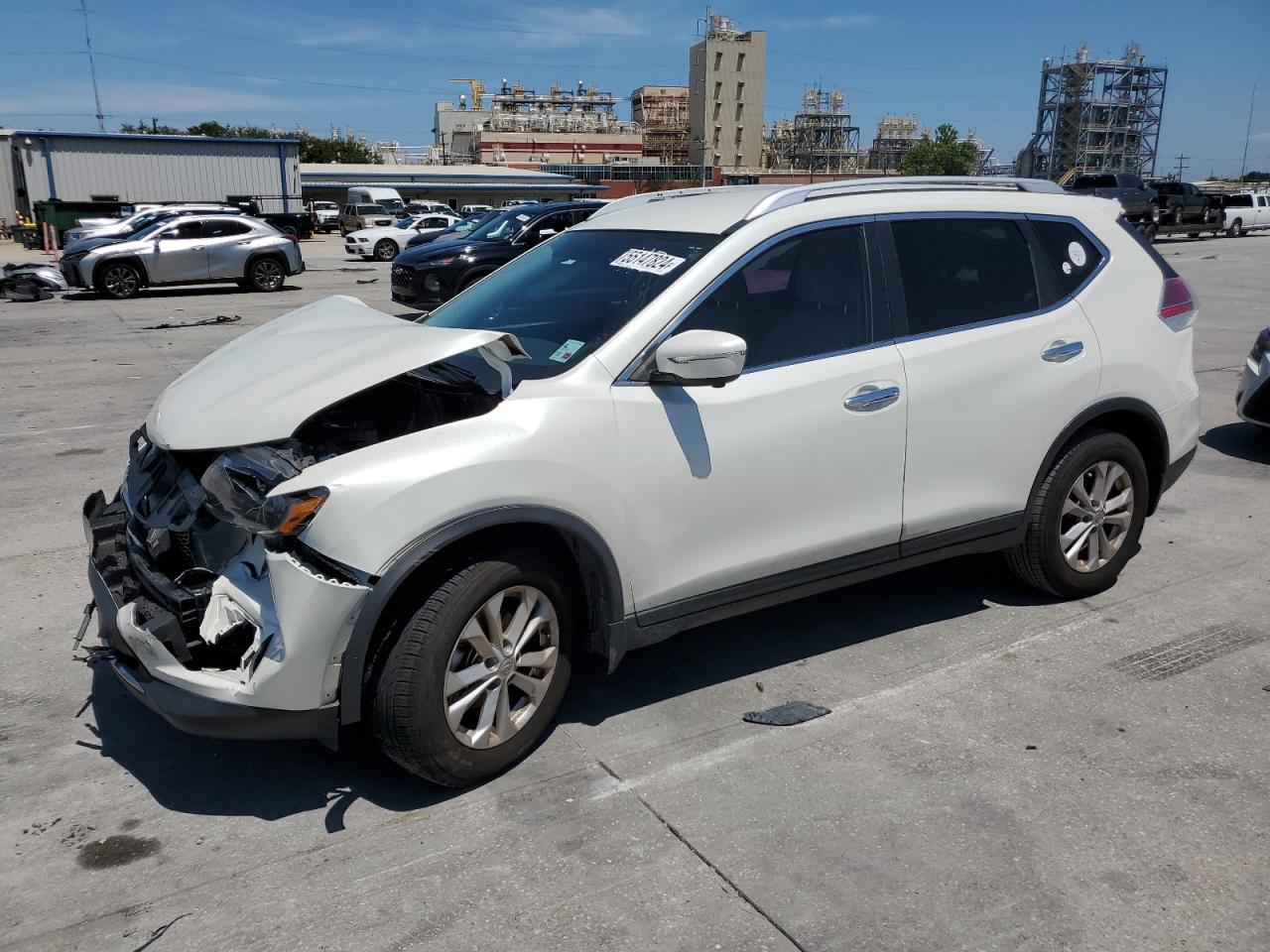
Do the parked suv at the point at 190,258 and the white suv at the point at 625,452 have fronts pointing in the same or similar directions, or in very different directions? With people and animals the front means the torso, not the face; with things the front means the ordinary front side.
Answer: same or similar directions

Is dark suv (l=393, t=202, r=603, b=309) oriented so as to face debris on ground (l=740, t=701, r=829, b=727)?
no

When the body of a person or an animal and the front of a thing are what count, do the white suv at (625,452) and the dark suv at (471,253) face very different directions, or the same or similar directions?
same or similar directions

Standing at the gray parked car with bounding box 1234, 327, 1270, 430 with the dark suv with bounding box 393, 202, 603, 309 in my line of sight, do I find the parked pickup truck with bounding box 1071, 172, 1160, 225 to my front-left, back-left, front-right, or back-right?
front-right

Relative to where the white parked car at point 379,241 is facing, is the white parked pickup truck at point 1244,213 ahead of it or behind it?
behind

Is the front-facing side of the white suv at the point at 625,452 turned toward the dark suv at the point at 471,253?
no

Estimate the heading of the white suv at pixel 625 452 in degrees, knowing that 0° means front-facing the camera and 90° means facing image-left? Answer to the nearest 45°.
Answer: approximately 45°

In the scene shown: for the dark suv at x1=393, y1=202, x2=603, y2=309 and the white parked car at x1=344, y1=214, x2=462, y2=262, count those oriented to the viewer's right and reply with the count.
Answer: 0

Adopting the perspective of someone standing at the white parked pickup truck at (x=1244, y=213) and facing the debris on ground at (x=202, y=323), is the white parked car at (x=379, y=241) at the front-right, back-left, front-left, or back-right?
front-right

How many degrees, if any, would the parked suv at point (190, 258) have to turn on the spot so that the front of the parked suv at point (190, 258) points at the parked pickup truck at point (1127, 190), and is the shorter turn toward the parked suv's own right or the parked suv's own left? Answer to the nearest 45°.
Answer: approximately 180°

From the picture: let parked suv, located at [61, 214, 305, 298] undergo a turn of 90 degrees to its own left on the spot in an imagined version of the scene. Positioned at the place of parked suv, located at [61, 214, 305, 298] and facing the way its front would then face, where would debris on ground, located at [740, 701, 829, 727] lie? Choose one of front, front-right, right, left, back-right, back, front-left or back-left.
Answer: front

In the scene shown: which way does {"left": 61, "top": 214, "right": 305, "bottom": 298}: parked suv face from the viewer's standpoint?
to the viewer's left

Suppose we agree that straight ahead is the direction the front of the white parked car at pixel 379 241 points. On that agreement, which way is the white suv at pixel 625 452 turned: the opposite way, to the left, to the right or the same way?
the same way

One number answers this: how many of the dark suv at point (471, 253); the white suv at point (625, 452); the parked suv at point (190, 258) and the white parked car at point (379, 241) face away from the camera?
0

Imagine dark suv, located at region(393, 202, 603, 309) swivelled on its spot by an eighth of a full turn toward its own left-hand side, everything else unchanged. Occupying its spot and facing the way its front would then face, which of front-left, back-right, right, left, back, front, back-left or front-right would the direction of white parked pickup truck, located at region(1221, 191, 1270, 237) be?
back-left

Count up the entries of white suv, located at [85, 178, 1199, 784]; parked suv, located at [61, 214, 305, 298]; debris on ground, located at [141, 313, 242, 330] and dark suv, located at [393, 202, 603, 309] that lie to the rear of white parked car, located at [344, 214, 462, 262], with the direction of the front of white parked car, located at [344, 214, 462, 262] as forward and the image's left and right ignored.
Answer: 0

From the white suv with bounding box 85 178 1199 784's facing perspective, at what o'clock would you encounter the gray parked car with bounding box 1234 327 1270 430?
The gray parked car is roughly at 6 o'clock from the white suv.

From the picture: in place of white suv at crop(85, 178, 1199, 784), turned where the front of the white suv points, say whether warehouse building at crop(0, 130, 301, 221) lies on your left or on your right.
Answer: on your right

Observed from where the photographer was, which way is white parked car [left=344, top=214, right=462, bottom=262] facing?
facing the viewer and to the left of the viewer
